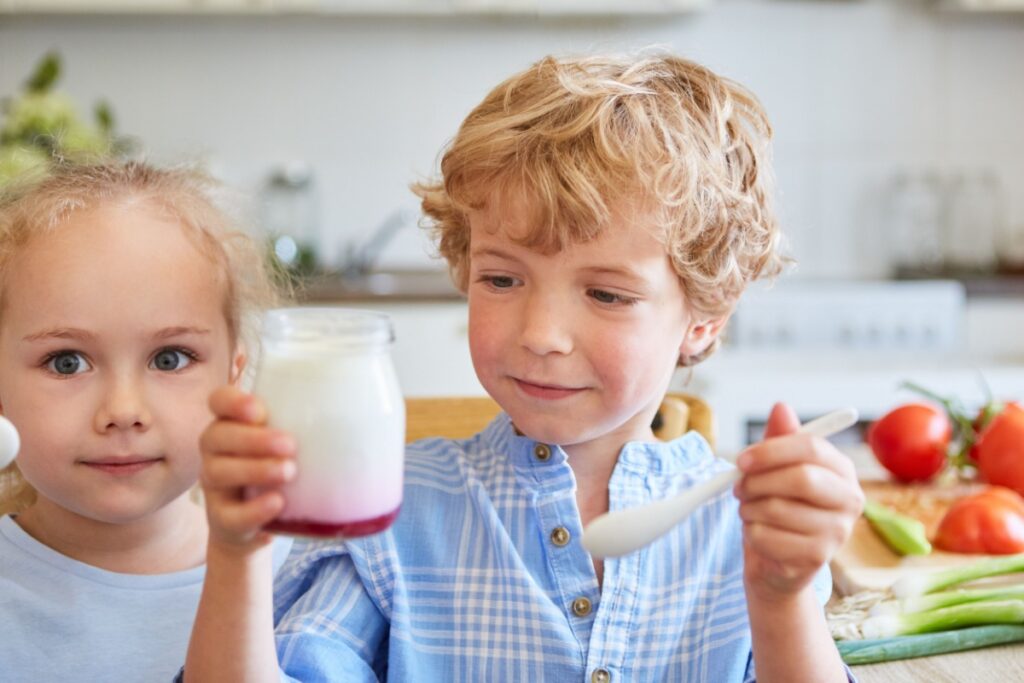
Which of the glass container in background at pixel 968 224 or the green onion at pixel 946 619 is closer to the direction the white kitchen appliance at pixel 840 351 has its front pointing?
the green onion

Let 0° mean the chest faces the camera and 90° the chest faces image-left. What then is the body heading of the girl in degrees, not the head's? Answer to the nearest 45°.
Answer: approximately 0°

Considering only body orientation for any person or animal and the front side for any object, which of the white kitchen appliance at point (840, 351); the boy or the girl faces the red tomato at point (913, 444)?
the white kitchen appliance

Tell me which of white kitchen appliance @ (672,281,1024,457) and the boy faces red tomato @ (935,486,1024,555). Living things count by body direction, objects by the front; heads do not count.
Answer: the white kitchen appliance

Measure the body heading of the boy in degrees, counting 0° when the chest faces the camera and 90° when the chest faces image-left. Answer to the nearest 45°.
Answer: approximately 0°

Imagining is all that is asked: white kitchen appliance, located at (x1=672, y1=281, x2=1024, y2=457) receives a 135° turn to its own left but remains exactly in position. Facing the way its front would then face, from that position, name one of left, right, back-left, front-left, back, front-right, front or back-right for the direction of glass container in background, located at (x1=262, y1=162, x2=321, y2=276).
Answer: back-left

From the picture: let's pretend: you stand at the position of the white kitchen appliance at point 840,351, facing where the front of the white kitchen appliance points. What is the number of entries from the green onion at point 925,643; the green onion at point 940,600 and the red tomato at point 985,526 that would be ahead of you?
3

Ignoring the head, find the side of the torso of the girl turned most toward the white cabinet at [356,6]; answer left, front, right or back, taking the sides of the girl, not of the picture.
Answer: back

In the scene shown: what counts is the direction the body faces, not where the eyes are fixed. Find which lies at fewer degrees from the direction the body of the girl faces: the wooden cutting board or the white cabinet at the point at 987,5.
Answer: the wooden cutting board
